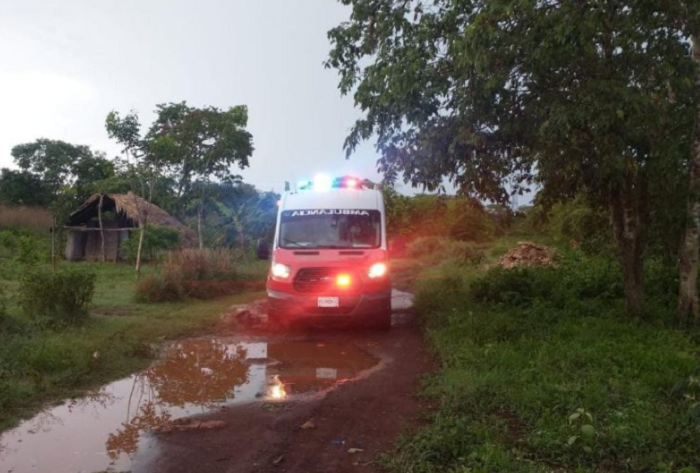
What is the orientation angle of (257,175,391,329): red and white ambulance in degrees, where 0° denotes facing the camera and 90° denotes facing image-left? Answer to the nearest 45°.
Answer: approximately 0°

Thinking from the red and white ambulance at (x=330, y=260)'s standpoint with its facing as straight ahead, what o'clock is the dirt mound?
The dirt mound is roughly at 7 o'clock from the red and white ambulance.

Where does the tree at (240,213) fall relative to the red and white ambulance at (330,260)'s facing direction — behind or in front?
behind

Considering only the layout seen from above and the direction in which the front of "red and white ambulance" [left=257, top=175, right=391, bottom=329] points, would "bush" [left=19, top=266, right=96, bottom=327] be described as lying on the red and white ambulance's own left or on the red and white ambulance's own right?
on the red and white ambulance's own right

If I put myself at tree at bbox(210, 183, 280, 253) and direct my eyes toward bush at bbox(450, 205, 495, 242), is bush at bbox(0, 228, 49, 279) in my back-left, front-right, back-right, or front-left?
back-right

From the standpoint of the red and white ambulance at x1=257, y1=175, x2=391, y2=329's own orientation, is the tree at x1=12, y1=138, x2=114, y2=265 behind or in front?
behind

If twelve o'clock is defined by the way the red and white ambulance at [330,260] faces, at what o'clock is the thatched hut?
The thatched hut is roughly at 5 o'clock from the red and white ambulance.

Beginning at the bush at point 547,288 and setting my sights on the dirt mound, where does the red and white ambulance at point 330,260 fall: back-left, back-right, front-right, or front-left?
back-left

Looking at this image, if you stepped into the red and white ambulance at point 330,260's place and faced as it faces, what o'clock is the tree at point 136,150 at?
The tree is roughly at 5 o'clock from the red and white ambulance.

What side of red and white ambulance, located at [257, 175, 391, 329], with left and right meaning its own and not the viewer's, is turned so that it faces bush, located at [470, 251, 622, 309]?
left

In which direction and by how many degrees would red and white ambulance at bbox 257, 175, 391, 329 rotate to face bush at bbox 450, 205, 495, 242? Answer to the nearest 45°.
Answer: approximately 180°

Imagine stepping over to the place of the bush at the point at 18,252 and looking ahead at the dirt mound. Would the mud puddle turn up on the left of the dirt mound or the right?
right
